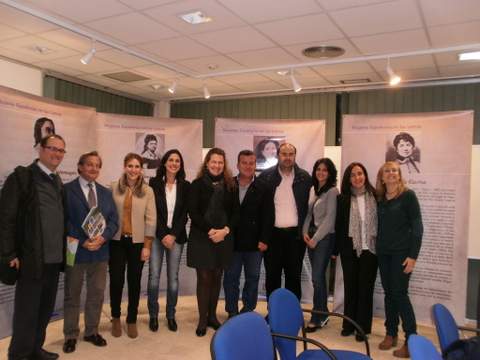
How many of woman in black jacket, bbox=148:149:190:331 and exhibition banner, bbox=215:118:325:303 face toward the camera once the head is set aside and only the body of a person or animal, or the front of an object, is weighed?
2

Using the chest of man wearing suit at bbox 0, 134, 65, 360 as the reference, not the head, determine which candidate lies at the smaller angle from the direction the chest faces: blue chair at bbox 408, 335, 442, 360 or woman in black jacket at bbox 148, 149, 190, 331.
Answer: the blue chair

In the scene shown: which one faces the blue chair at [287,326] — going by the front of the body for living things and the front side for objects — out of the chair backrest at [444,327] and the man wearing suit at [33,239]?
the man wearing suit

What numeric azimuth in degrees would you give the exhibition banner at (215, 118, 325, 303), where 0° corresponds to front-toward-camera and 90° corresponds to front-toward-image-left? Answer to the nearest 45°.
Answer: approximately 0°

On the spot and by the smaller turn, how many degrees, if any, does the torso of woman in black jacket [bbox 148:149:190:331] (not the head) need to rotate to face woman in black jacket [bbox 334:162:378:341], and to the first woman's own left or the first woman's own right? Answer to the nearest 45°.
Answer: approximately 90° to the first woman's own left
